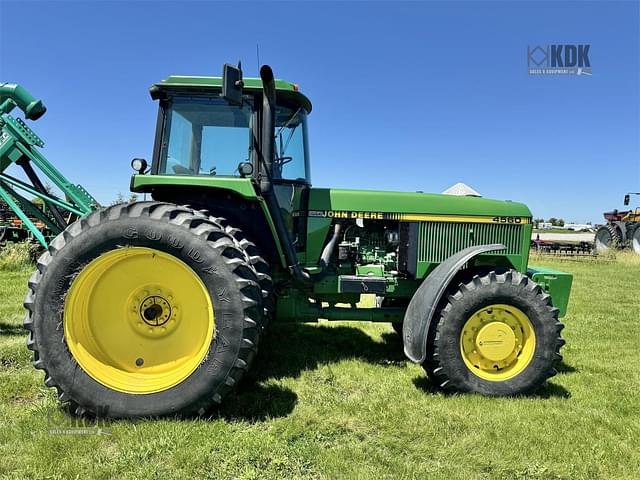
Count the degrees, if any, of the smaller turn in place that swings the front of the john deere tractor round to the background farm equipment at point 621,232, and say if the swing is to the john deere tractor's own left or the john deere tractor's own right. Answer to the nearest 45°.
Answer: approximately 45° to the john deere tractor's own left

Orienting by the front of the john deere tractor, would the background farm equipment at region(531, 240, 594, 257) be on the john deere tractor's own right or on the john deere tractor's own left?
on the john deere tractor's own left

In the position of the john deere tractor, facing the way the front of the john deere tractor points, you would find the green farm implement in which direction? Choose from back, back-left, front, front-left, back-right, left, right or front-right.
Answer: back-left

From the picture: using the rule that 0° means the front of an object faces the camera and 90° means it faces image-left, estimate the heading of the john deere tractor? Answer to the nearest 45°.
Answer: approximately 270°

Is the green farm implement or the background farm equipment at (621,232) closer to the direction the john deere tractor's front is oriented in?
the background farm equipment

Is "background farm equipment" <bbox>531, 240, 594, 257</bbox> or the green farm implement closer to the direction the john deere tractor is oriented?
the background farm equipment
